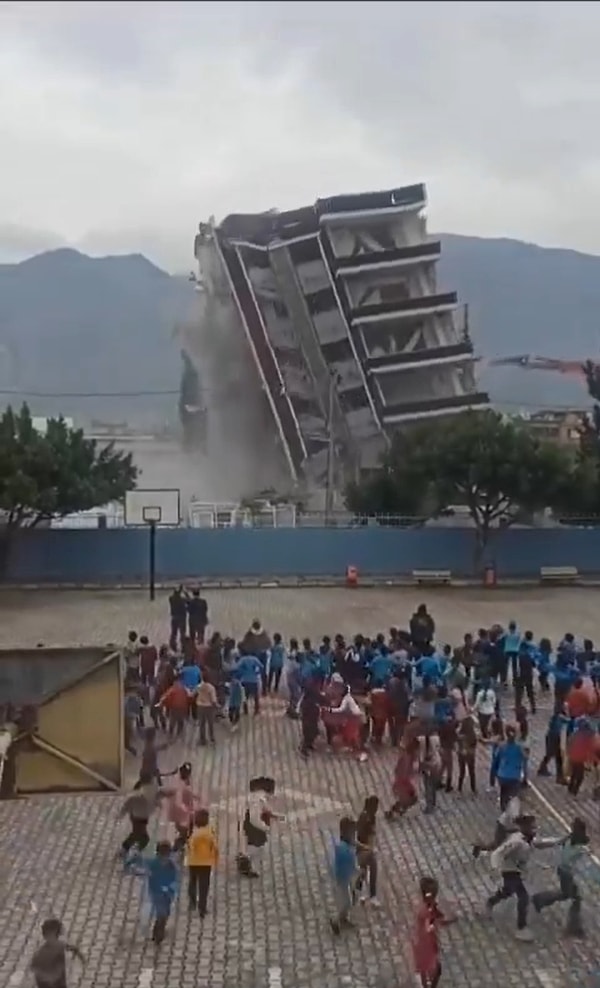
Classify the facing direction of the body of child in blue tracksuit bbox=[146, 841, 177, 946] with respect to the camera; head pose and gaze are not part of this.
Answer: away from the camera

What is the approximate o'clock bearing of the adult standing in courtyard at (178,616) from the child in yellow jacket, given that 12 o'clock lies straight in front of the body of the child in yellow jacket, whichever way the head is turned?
The adult standing in courtyard is roughly at 12 o'clock from the child in yellow jacket.

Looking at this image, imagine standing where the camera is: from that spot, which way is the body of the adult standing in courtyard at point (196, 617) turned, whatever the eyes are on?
away from the camera

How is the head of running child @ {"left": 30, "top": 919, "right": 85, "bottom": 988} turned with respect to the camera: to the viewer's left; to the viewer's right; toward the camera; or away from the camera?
away from the camera

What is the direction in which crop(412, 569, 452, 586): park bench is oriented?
toward the camera

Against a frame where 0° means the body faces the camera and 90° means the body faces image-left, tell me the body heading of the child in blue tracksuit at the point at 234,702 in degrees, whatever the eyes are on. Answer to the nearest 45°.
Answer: approximately 180°

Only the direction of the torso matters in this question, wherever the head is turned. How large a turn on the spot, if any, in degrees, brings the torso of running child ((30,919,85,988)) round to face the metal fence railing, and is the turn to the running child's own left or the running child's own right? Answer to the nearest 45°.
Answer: approximately 45° to the running child's own left

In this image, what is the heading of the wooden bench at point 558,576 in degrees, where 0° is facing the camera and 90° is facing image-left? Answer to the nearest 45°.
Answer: approximately 0°

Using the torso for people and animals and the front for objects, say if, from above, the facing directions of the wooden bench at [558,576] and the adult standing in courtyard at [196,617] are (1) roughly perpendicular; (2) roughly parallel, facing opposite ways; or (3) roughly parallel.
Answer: roughly parallel, facing opposite ways

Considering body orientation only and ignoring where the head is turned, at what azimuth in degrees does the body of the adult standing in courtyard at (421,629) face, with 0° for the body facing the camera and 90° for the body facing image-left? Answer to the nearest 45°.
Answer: approximately 180°

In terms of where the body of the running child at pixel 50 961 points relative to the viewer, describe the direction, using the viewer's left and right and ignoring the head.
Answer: facing away from the viewer and to the right of the viewer
